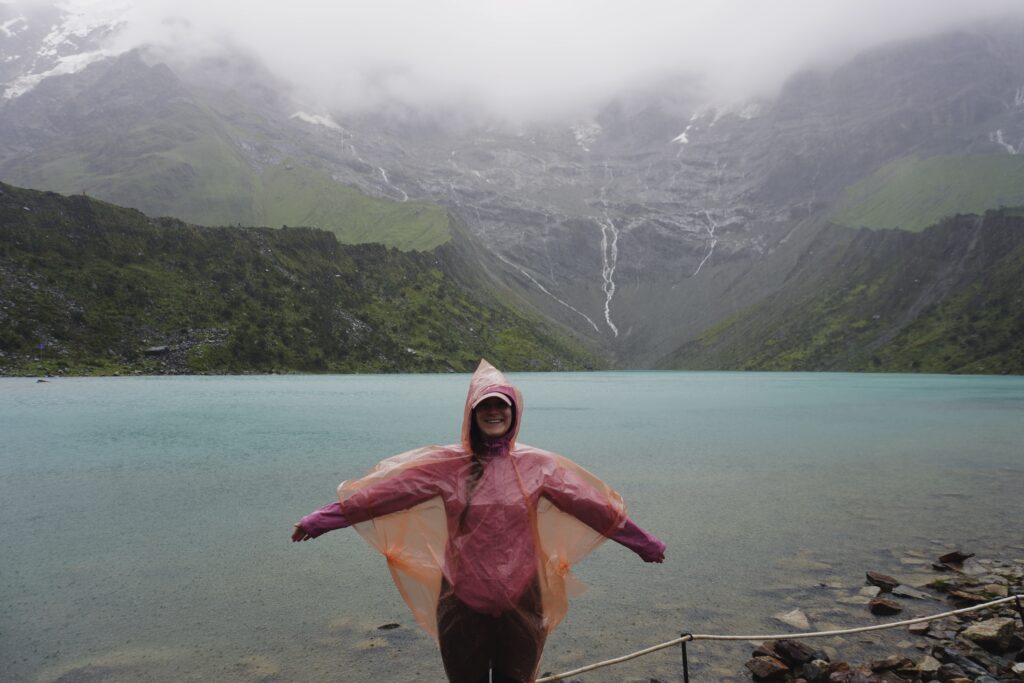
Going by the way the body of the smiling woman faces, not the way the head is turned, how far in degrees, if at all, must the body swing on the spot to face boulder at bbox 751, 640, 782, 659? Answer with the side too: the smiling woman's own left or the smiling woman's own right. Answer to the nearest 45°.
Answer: approximately 135° to the smiling woman's own left

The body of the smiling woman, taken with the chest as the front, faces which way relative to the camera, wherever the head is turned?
toward the camera

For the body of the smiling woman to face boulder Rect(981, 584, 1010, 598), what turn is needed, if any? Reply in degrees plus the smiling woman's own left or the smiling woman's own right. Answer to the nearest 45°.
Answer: approximately 135° to the smiling woman's own left

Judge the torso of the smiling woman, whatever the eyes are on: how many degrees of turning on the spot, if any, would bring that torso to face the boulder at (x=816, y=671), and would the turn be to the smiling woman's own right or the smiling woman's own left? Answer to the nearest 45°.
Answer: approximately 135° to the smiling woman's own left

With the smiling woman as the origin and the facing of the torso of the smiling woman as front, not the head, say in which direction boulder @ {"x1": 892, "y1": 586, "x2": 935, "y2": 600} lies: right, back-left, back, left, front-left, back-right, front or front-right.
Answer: back-left

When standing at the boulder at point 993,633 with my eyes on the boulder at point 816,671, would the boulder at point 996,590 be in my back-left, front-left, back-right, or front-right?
back-right

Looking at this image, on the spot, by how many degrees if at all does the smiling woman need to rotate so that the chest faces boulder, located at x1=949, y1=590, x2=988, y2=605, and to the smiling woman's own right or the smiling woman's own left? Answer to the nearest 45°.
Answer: approximately 135° to the smiling woman's own left

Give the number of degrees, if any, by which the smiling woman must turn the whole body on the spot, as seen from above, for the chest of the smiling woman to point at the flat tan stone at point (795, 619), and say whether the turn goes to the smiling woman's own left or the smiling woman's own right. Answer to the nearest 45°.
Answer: approximately 135° to the smiling woman's own left
